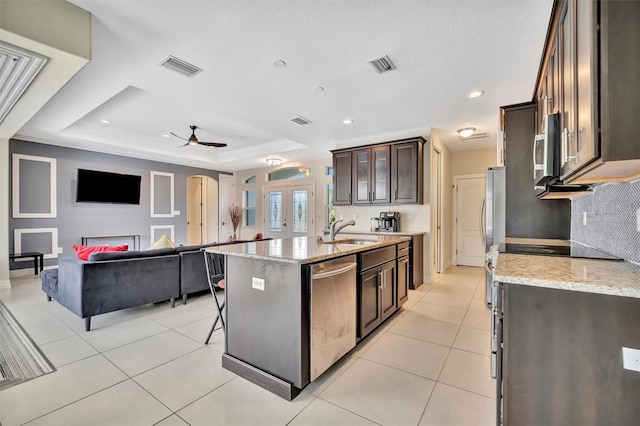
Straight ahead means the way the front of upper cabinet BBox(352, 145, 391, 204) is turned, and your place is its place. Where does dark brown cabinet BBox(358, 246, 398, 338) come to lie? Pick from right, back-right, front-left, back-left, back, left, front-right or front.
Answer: front

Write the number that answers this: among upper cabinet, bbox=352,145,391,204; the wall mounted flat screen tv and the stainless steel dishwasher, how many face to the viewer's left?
0

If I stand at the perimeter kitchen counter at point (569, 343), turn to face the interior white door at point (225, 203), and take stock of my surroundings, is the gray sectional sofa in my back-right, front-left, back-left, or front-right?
front-left

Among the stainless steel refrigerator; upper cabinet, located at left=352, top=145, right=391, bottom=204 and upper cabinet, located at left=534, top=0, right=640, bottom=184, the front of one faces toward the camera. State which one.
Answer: upper cabinet, located at left=352, top=145, right=391, bottom=204

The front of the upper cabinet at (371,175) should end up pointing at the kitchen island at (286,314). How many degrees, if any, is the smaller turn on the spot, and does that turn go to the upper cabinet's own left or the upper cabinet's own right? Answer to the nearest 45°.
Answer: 0° — it already faces it

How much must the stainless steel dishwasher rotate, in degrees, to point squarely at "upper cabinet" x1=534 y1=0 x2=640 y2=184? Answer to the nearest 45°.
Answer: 0° — it already faces it

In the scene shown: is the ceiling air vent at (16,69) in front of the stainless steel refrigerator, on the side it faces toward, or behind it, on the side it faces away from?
in front

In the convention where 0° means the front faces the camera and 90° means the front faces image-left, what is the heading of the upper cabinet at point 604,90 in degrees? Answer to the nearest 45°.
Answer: approximately 90°

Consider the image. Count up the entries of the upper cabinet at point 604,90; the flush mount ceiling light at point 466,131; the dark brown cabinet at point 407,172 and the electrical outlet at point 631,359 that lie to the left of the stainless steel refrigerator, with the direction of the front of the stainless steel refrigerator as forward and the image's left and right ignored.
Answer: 2

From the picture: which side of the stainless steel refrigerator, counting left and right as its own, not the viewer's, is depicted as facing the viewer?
left

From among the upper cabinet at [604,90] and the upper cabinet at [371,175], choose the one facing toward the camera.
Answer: the upper cabinet at [371,175]

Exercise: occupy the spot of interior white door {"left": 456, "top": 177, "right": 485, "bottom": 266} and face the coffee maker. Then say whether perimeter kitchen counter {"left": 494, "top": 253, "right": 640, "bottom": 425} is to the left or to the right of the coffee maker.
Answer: left

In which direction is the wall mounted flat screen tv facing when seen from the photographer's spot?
facing the viewer and to the right of the viewer

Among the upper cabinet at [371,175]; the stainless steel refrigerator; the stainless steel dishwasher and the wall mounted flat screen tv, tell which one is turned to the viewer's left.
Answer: the stainless steel refrigerator

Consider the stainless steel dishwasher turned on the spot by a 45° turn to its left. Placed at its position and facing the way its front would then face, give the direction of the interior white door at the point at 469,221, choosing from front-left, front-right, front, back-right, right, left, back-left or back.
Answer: front-left
